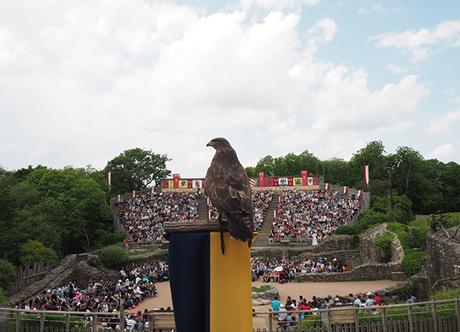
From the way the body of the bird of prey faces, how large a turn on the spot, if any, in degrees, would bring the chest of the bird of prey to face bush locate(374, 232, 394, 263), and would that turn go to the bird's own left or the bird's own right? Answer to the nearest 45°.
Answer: approximately 45° to the bird's own right

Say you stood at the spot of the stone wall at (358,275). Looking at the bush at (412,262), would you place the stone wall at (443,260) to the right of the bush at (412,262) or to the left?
right

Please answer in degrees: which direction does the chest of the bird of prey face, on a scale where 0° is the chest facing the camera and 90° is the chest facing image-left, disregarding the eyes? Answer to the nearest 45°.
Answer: approximately 135°

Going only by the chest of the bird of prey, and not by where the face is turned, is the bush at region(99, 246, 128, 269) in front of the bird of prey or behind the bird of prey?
in front

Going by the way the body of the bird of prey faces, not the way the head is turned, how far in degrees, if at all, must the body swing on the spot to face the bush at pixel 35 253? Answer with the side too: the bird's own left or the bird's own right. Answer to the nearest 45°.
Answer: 0° — it already faces it

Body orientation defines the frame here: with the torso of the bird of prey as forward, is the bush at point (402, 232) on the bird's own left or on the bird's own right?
on the bird's own right

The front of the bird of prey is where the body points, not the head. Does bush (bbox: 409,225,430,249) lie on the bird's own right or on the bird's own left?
on the bird's own right

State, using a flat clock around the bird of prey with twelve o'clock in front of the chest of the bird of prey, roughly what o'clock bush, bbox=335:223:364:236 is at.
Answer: The bush is roughly at 2 o'clock from the bird of prey.
